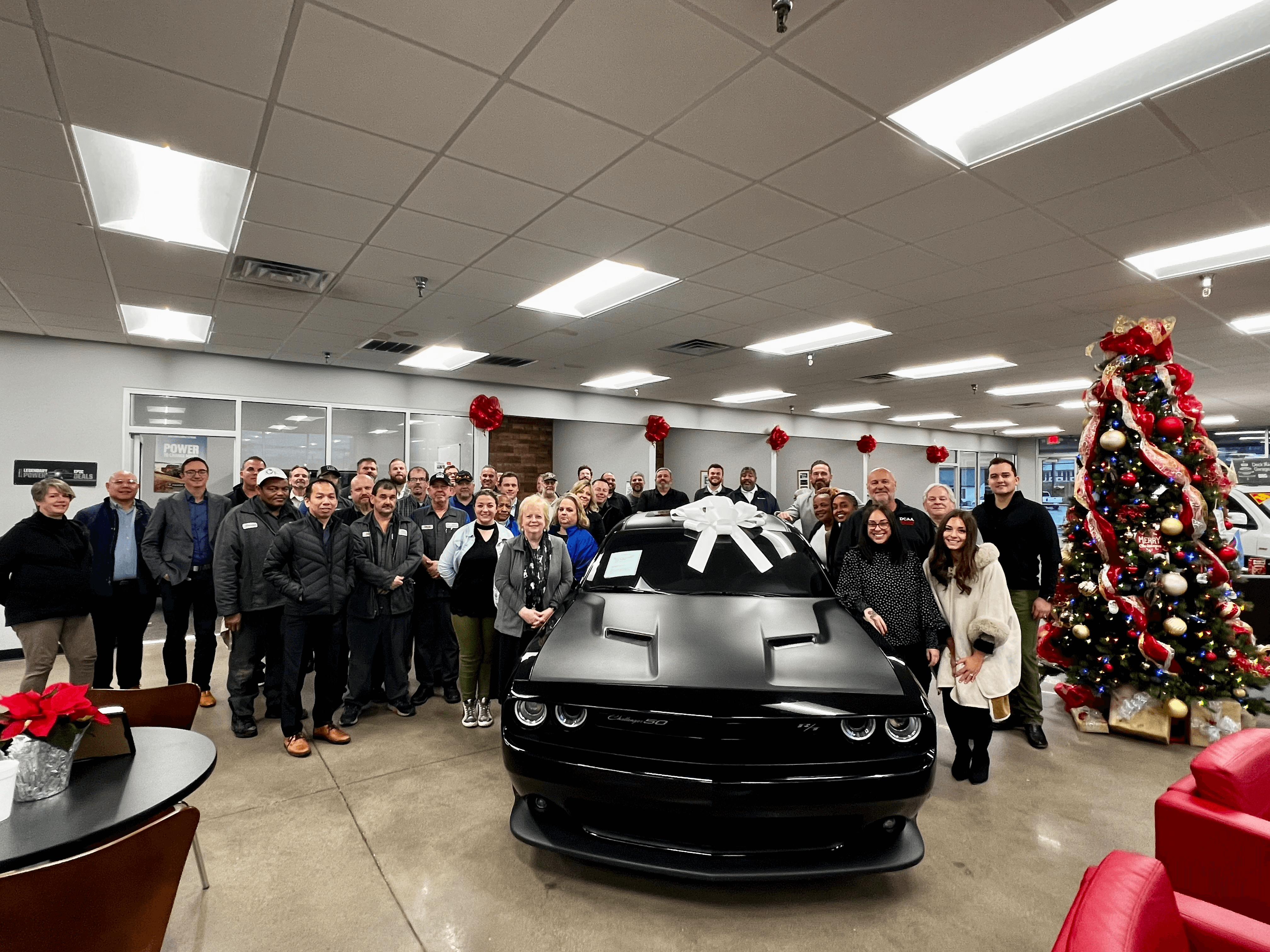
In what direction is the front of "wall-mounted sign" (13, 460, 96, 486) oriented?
toward the camera

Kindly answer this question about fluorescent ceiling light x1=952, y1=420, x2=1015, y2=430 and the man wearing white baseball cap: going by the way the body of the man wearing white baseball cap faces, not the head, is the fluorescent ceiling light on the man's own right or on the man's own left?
on the man's own left

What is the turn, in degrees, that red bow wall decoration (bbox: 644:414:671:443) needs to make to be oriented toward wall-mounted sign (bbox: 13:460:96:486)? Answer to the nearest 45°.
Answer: approximately 45° to its right

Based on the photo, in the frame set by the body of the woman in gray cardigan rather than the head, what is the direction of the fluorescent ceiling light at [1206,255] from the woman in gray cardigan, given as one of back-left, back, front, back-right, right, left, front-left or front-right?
left

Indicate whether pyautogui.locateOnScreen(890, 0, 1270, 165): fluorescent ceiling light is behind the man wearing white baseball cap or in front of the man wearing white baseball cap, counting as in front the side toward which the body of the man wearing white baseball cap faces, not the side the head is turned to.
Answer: in front

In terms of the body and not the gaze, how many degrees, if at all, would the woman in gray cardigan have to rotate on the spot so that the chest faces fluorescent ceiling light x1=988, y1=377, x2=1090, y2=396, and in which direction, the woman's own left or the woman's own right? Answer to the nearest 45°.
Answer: approximately 135° to the woman's own left

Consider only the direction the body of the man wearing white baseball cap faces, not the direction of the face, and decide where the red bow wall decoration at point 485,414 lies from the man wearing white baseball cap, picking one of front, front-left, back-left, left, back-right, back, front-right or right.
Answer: left

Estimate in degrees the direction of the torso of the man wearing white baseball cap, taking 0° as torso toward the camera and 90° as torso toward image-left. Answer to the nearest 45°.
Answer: approximately 315°

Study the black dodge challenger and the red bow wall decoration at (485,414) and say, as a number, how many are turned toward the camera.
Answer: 2

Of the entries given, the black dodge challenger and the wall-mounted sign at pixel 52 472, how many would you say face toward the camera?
2

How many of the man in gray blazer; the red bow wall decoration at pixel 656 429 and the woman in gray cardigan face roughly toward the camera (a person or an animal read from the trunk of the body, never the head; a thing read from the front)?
3

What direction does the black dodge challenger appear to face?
toward the camera

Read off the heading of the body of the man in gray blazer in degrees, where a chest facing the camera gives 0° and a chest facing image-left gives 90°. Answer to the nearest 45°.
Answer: approximately 0°

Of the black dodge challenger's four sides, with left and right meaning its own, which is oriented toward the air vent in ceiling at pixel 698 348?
back
